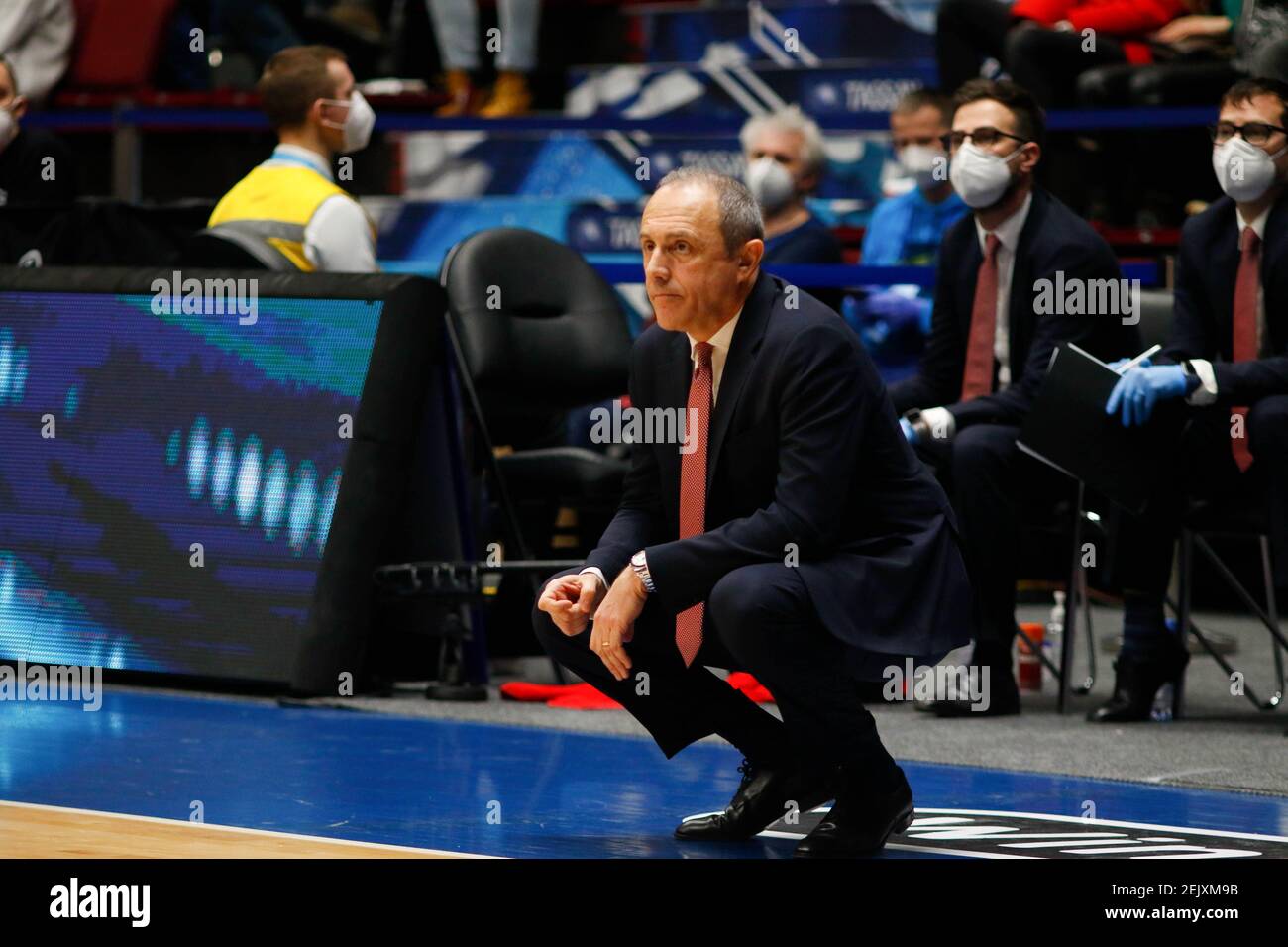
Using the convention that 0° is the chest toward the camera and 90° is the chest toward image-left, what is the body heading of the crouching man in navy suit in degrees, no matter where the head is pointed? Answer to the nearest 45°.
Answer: approximately 45°

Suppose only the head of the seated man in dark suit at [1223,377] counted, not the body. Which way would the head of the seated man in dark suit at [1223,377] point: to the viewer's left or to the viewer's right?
to the viewer's left

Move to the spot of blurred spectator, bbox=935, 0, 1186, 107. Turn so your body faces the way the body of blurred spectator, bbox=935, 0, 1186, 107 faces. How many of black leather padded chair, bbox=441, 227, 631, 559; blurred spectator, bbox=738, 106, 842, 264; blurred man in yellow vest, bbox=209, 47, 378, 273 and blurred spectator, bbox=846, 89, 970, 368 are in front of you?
4

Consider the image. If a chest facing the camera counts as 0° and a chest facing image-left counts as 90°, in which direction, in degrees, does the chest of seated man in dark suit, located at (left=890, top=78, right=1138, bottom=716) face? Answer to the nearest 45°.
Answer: approximately 45°

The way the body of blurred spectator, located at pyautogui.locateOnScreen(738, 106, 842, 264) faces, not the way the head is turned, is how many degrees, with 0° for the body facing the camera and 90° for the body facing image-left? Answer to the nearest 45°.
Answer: approximately 45°

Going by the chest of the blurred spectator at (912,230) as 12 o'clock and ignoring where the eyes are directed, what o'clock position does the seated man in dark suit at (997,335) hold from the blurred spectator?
The seated man in dark suit is roughly at 12 o'clock from the blurred spectator.

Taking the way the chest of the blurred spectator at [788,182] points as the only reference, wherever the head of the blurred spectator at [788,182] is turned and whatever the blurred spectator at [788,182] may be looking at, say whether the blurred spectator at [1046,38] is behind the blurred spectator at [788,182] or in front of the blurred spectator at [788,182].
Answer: behind
